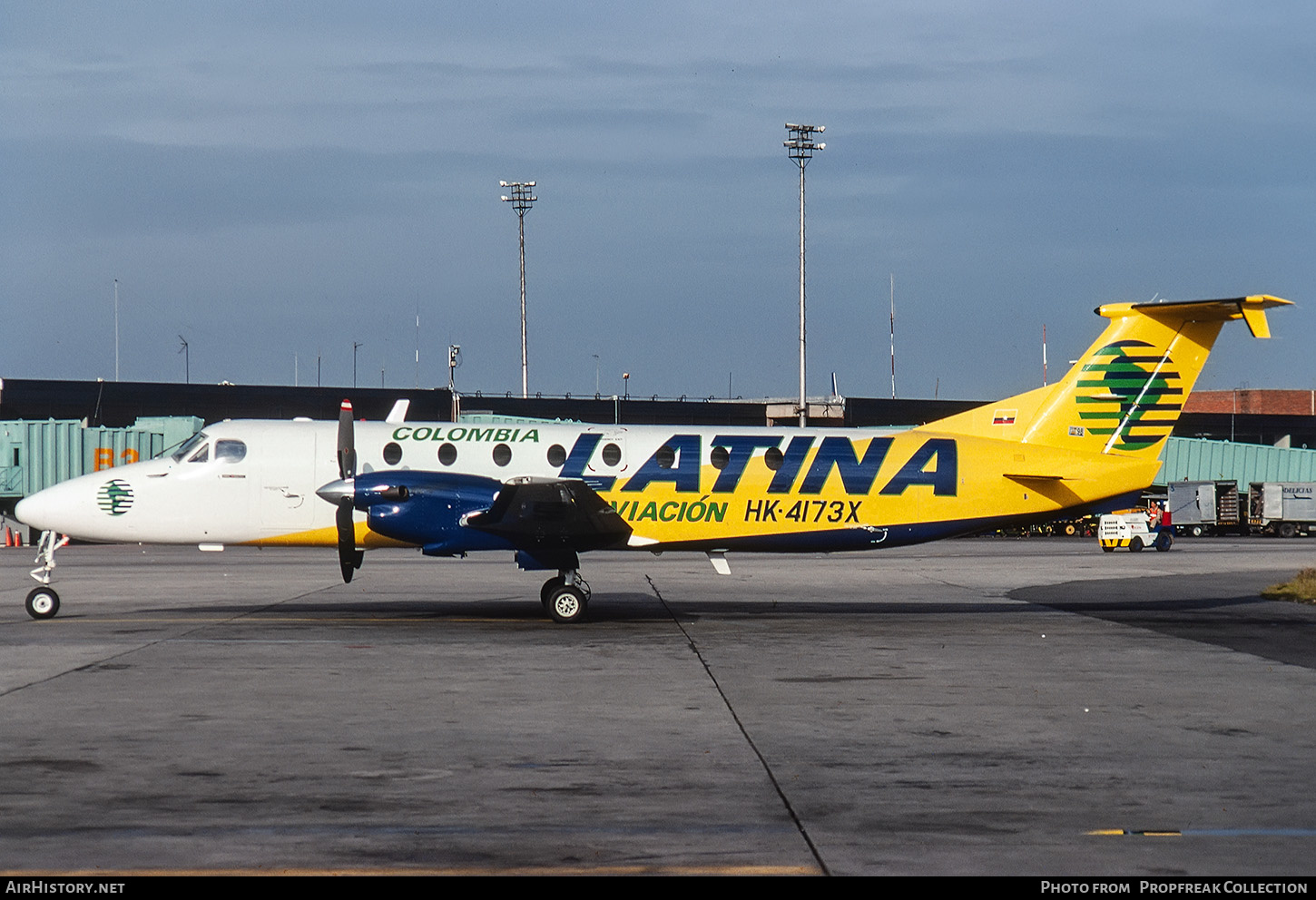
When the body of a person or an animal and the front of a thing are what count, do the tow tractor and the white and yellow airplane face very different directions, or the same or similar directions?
same or similar directions

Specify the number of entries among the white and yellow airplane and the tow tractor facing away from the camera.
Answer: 0

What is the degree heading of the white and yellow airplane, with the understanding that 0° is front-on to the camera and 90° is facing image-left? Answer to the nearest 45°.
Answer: approximately 90°

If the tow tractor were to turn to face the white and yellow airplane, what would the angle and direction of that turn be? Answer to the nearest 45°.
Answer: approximately 45° to its left

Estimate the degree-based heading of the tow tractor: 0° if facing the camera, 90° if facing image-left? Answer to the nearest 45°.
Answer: approximately 45°

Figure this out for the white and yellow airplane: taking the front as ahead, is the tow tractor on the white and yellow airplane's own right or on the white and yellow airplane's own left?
on the white and yellow airplane's own right
